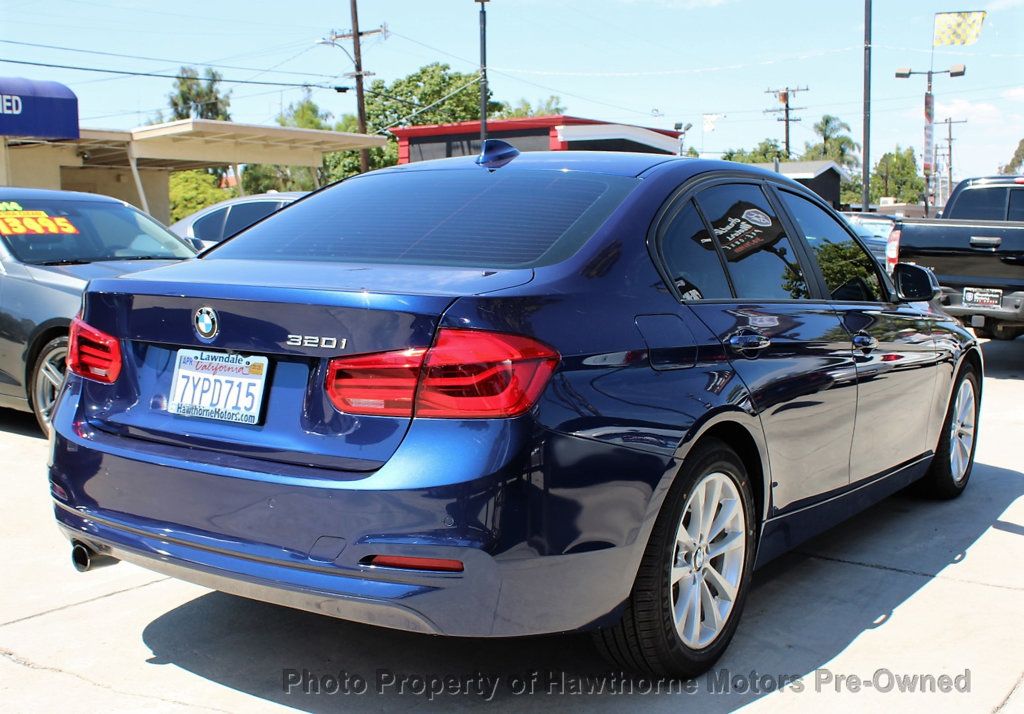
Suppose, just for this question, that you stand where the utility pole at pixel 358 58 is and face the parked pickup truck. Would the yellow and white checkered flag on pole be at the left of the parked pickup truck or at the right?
left

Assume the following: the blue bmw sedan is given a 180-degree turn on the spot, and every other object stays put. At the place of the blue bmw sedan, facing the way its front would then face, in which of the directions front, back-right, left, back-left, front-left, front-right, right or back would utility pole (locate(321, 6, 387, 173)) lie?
back-right

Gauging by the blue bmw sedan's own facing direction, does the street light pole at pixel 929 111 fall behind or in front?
in front

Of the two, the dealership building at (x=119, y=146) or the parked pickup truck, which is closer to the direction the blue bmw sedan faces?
the parked pickup truck

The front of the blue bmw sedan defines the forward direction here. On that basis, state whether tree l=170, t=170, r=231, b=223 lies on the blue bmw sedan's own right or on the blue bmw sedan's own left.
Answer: on the blue bmw sedan's own left

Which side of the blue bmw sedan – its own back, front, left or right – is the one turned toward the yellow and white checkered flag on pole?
front

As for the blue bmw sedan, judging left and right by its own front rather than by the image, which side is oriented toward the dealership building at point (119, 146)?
left

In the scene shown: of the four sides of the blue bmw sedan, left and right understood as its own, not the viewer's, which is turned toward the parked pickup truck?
front

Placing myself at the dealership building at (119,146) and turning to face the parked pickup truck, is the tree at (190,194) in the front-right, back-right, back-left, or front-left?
back-left

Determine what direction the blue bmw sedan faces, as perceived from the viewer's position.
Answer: facing away from the viewer and to the right of the viewer
